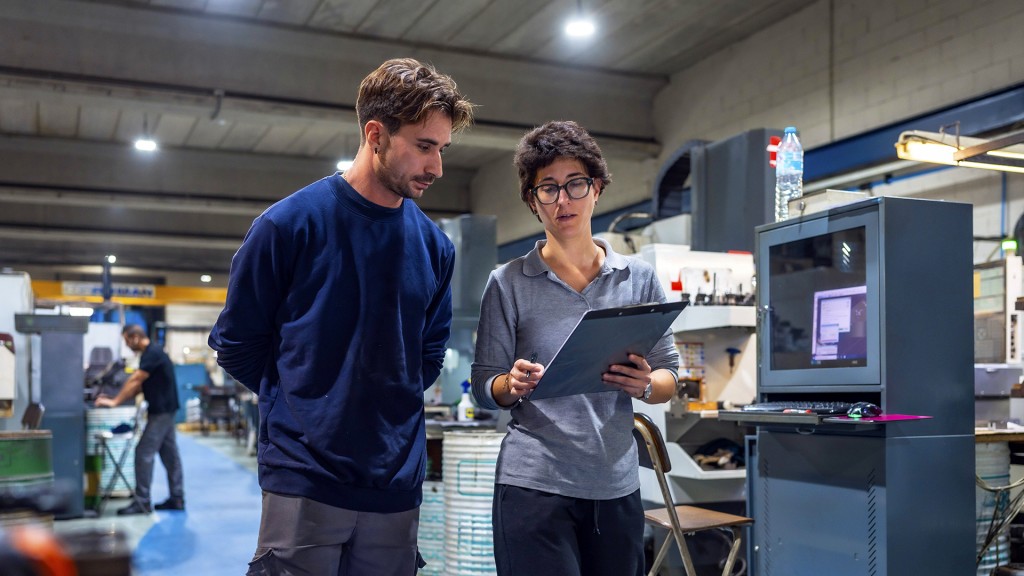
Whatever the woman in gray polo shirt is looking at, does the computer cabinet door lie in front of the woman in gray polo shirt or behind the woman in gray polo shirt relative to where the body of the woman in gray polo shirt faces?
behind

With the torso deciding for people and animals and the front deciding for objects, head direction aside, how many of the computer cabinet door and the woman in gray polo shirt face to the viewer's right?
0

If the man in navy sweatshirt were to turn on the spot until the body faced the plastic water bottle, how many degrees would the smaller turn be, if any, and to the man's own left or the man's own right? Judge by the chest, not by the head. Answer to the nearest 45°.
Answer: approximately 90° to the man's own left

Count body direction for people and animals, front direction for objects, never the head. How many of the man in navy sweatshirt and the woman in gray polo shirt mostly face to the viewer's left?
0

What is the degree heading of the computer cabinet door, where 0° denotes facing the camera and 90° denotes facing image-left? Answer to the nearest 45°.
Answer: approximately 45°

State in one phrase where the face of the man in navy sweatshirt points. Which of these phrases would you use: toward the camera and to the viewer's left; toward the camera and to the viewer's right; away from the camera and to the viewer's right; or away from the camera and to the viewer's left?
toward the camera and to the viewer's right

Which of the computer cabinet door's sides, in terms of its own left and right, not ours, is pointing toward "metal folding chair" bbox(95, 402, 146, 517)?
right

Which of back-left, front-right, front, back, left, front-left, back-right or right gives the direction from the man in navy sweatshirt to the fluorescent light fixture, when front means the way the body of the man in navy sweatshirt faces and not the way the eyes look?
left

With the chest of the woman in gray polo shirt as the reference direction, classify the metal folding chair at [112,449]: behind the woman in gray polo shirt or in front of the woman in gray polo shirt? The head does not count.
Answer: behind
